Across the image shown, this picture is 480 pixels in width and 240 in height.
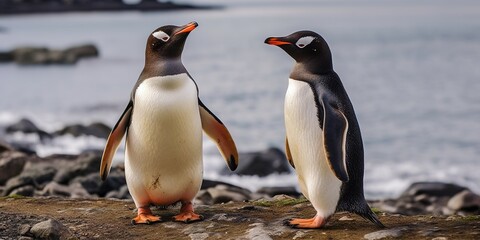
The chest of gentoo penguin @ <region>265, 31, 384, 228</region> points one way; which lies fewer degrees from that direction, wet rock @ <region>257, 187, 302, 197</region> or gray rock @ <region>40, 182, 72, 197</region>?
the gray rock

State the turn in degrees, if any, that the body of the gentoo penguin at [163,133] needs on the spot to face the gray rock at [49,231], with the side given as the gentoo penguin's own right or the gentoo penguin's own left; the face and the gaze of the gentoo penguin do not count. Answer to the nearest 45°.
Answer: approximately 45° to the gentoo penguin's own right

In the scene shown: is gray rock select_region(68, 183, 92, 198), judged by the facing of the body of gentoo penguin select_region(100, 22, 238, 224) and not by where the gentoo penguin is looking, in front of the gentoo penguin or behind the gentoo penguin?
behind

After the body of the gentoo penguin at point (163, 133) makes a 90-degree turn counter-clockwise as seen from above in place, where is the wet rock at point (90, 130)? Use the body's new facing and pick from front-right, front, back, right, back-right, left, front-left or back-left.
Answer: left

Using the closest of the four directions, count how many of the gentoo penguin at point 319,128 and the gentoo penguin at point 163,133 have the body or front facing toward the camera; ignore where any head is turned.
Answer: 1

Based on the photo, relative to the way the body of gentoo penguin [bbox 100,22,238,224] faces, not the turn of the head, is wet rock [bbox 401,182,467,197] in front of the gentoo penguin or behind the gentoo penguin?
behind

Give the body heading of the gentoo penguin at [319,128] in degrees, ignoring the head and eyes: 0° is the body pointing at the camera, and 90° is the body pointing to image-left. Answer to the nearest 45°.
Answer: approximately 90°

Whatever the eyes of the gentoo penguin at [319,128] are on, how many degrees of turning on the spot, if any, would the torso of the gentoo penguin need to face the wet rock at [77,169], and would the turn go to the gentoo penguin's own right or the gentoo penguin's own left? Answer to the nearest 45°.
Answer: approximately 45° to the gentoo penguin's own right

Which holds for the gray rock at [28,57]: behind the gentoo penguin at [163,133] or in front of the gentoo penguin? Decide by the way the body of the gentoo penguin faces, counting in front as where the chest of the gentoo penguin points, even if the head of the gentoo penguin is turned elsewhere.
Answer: behind

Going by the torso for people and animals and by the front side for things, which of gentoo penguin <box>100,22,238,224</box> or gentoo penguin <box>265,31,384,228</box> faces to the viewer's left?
gentoo penguin <box>265,31,384,228</box>

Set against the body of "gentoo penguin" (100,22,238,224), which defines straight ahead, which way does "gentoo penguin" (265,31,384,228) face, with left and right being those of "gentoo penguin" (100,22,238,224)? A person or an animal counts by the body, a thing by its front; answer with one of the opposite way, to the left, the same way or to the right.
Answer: to the right
